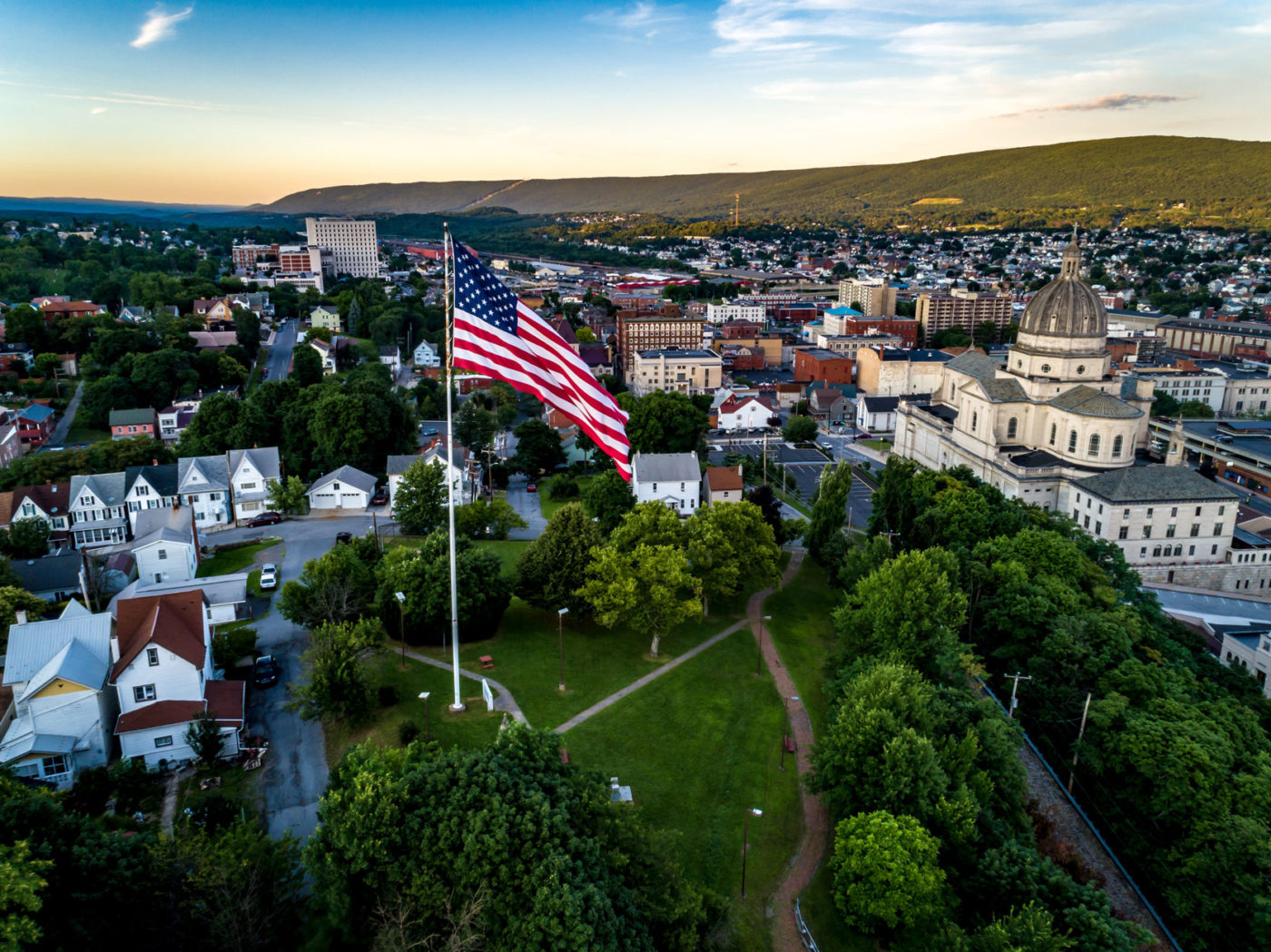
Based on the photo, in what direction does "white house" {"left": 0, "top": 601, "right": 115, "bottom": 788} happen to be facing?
toward the camera

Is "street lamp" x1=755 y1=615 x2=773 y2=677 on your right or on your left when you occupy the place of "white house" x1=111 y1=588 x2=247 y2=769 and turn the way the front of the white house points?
on your left

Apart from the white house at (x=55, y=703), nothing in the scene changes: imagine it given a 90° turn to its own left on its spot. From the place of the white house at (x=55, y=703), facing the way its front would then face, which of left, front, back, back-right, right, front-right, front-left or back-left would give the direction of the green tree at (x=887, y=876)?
front-right

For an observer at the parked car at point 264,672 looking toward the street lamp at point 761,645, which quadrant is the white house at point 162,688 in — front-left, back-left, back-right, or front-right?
back-right

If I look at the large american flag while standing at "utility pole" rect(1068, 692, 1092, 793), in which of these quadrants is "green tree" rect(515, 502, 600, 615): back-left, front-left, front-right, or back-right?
front-right

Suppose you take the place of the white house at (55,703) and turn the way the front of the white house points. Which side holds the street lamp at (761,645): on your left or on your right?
on your left

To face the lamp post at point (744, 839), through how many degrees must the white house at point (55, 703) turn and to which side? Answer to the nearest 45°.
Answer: approximately 45° to its left

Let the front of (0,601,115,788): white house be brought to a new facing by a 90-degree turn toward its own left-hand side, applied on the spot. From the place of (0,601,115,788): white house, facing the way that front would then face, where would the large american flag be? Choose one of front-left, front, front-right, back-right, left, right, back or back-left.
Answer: front-right
